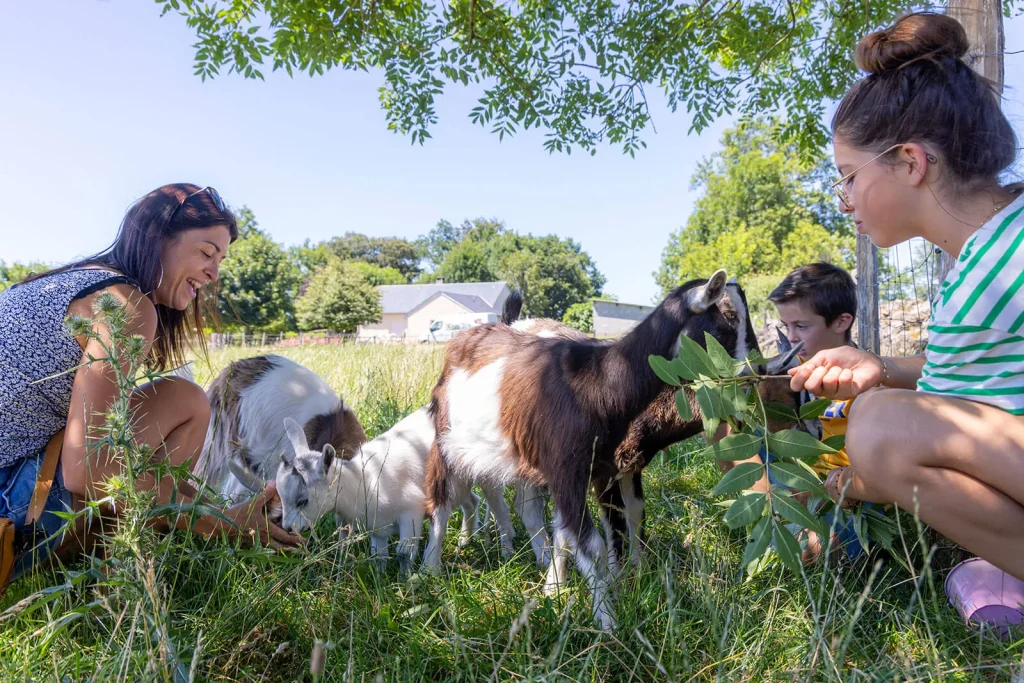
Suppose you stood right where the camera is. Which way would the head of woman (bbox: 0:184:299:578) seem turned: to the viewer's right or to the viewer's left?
to the viewer's right

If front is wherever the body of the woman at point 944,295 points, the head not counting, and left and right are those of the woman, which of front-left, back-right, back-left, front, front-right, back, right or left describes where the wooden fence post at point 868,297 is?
right

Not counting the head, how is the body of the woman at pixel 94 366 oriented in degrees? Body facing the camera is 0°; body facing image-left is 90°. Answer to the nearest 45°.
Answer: approximately 270°

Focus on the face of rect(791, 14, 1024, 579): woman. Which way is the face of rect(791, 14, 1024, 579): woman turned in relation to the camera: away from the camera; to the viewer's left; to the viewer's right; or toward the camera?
to the viewer's left

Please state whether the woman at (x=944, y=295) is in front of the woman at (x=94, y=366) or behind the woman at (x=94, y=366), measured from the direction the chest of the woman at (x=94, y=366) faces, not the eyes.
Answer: in front

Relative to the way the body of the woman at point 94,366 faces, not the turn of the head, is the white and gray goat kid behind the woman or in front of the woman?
in front

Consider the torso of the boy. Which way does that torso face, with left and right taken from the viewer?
facing the viewer and to the left of the viewer

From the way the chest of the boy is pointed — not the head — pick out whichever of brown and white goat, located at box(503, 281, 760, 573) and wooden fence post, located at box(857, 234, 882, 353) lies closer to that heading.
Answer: the brown and white goat

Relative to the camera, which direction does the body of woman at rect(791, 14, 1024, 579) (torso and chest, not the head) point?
to the viewer's left

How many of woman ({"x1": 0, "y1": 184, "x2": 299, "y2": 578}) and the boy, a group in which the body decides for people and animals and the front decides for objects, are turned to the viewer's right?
1
